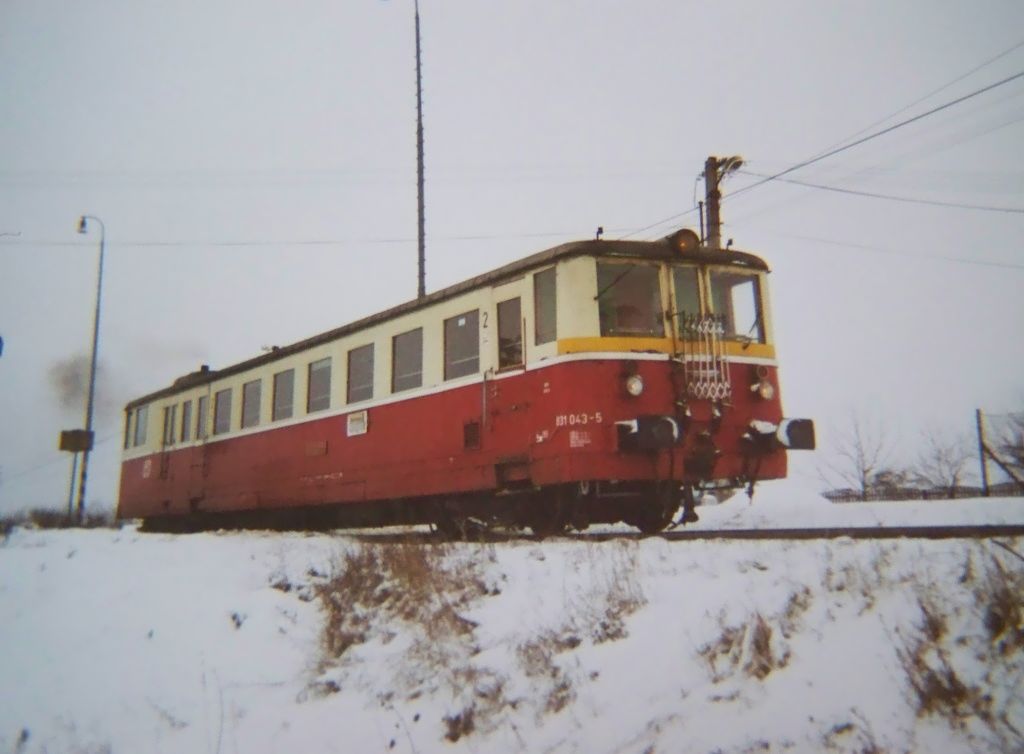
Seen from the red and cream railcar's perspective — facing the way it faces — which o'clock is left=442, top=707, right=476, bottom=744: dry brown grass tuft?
The dry brown grass tuft is roughly at 2 o'clock from the red and cream railcar.

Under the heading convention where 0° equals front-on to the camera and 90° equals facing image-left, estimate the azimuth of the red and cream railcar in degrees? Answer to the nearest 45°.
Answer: approximately 315°

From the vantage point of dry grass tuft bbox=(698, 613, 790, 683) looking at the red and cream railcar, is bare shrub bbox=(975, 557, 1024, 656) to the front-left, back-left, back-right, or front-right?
back-right

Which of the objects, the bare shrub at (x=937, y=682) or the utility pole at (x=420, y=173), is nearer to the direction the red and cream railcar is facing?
the bare shrub

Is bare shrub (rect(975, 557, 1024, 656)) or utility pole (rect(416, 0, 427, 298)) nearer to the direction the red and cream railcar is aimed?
the bare shrub

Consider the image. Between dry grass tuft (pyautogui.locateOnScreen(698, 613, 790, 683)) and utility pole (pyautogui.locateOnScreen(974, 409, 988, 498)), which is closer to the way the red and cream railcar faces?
the dry grass tuft

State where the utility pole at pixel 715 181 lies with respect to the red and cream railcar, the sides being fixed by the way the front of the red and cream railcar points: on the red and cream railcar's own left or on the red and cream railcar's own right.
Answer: on the red and cream railcar's own left

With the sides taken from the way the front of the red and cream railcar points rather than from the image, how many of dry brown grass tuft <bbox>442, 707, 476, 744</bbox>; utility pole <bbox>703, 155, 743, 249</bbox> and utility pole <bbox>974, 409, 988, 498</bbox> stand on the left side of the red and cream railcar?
2

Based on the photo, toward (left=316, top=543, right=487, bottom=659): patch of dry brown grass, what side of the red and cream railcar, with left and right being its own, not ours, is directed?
right

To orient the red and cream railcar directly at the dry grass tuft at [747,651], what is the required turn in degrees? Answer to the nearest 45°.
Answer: approximately 45° to its right

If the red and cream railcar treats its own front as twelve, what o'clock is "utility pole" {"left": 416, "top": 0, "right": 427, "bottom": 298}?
The utility pole is roughly at 7 o'clock from the red and cream railcar.

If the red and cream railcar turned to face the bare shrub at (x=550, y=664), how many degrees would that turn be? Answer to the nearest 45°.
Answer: approximately 45° to its right

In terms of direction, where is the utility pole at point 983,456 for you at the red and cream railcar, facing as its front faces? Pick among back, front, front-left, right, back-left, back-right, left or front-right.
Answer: left

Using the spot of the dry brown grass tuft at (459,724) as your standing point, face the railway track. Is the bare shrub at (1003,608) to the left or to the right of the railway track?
right
